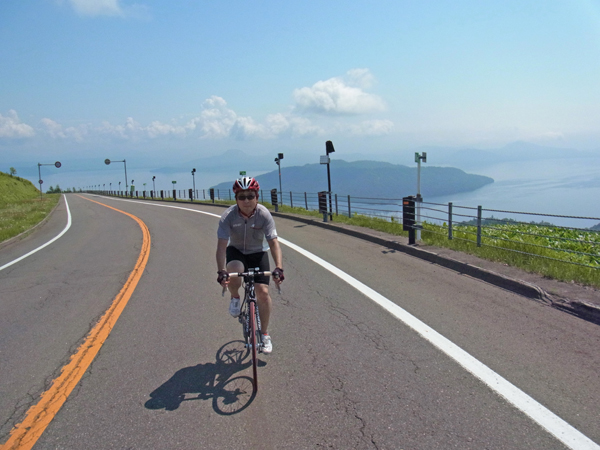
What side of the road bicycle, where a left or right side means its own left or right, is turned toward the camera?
front

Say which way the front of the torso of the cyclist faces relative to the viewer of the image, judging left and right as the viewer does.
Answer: facing the viewer
